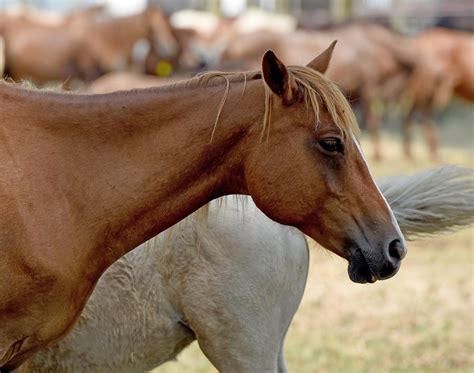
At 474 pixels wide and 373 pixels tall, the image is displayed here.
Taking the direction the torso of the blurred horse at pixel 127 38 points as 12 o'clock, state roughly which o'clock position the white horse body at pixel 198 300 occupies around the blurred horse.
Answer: The white horse body is roughly at 3 o'clock from the blurred horse.

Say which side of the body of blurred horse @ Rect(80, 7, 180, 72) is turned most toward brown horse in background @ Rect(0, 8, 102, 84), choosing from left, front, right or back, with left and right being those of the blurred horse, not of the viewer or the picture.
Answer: back

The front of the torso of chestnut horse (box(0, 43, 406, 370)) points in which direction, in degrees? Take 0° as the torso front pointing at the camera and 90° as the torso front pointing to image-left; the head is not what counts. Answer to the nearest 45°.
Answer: approximately 270°

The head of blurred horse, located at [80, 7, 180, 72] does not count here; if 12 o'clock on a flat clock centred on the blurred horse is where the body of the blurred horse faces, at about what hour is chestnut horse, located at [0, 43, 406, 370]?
The chestnut horse is roughly at 3 o'clock from the blurred horse.

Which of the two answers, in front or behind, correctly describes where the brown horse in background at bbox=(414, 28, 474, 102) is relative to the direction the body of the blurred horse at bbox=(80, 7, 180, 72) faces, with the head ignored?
in front

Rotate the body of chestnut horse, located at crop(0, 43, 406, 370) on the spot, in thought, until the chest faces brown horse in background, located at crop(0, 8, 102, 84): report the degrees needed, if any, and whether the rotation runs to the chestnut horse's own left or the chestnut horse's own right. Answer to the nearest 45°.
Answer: approximately 90° to the chestnut horse's own left

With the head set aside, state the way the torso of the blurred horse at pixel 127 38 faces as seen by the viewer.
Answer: to the viewer's right

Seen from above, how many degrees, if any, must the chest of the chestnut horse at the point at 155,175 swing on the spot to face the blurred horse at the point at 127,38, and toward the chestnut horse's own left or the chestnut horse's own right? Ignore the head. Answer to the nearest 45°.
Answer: approximately 90° to the chestnut horse's own left
